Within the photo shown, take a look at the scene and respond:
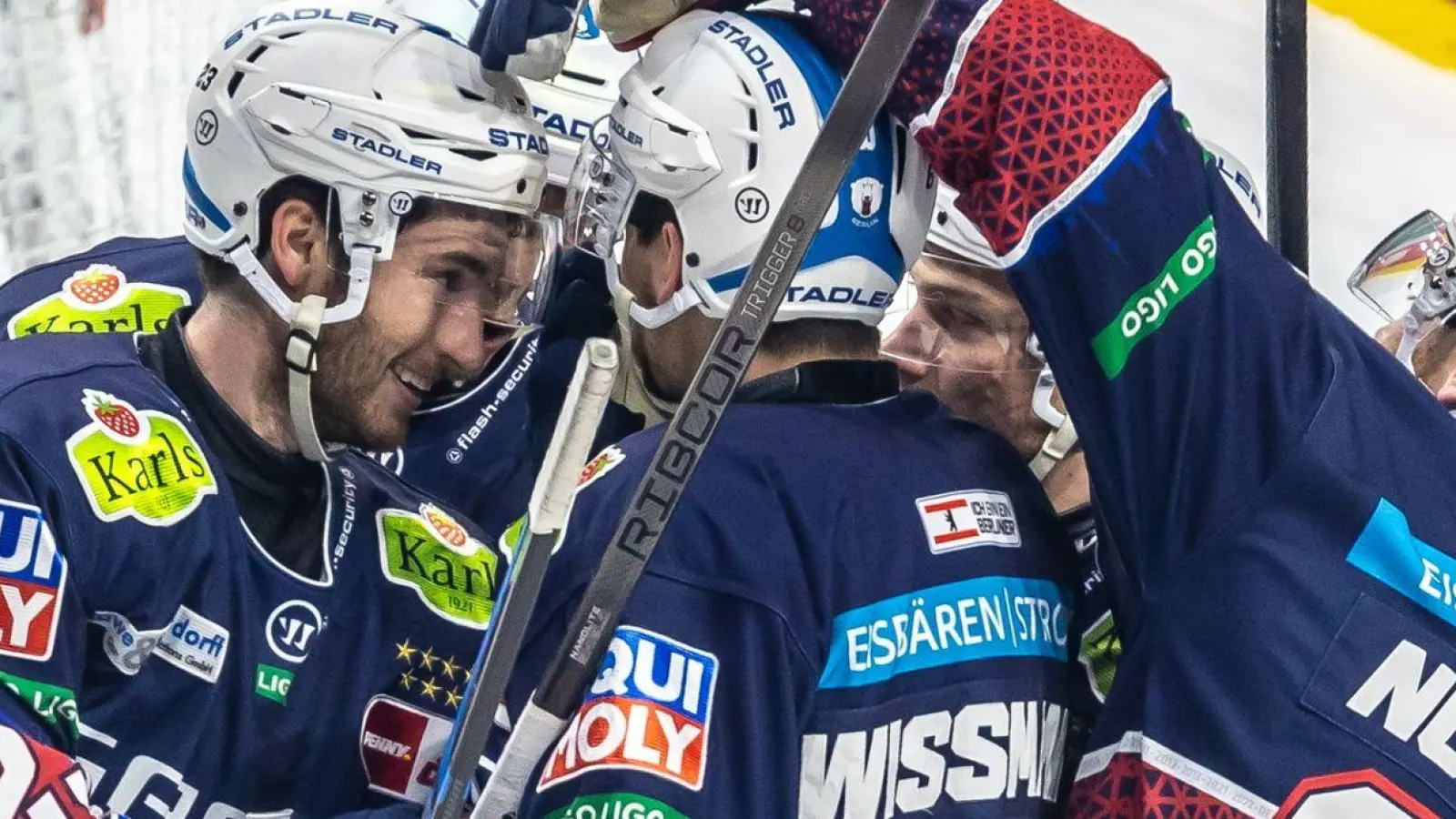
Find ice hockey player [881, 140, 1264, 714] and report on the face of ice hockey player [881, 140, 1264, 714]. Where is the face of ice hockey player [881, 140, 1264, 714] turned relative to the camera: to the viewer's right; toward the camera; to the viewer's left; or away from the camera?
to the viewer's left

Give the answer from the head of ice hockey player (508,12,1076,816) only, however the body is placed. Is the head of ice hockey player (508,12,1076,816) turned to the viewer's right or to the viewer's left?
to the viewer's left

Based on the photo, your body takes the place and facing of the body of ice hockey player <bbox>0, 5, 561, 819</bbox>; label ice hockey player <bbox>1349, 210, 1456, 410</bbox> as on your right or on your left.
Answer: on your left

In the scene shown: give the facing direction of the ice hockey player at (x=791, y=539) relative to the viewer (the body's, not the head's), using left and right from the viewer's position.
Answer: facing away from the viewer and to the left of the viewer

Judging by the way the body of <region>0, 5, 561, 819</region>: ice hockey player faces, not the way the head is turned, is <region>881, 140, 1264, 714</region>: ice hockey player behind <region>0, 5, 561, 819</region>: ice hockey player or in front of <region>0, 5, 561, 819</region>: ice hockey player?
in front

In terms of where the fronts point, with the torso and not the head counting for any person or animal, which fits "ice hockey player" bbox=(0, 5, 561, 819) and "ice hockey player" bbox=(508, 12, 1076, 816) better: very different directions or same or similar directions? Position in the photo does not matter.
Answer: very different directions

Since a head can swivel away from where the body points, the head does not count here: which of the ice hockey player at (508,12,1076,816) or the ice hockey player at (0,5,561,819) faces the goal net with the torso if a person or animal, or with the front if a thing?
the ice hockey player at (508,12,1076,816)

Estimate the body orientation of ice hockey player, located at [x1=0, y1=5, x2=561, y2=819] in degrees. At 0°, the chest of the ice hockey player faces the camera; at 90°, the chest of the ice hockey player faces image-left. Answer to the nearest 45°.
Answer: approximately 315°
